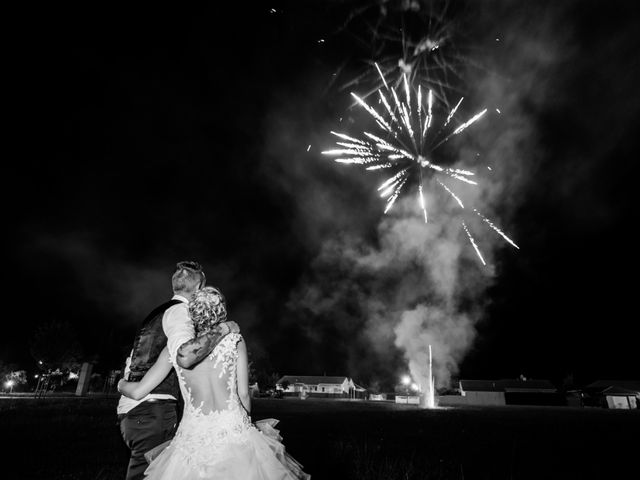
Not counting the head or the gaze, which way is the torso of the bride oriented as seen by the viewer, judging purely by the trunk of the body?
away from the camera

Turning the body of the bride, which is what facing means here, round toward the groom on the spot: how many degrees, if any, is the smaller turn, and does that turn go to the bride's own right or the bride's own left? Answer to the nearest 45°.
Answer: approximately 45° to the bride's own left

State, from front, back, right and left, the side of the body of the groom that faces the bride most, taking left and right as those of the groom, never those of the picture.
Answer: right

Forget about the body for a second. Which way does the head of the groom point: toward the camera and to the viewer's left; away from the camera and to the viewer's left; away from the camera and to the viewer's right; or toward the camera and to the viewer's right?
away from the camera and to the viewer's right

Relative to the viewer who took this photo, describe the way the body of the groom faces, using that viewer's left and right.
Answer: facing away from the viewer and to the right of the viewer

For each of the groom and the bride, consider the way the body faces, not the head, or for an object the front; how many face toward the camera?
0
